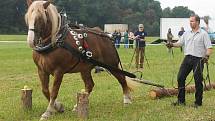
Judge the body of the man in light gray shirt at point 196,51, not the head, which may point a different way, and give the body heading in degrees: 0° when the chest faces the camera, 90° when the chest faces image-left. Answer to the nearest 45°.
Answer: approximately 45°

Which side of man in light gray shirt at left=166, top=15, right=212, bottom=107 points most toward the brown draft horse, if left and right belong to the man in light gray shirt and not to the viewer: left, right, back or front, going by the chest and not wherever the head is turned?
front

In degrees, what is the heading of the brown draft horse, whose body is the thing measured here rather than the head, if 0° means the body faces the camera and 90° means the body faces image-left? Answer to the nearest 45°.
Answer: approximately 45°

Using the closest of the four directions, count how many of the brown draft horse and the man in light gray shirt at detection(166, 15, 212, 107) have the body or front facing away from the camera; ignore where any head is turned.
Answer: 0

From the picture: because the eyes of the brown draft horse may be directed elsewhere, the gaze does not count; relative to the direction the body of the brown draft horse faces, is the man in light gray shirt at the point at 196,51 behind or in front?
behind

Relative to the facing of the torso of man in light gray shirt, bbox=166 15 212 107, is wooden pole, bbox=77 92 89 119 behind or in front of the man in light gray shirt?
in front

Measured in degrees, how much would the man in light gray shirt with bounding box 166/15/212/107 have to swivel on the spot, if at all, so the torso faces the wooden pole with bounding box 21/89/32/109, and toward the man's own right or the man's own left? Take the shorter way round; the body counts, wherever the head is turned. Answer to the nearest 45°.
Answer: approximately 45° to the man's own right
